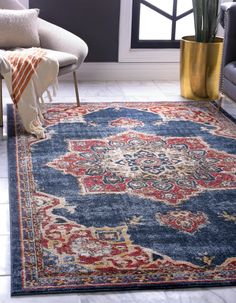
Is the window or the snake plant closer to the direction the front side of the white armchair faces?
the snake plant

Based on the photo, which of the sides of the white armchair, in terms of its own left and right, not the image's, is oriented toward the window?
left

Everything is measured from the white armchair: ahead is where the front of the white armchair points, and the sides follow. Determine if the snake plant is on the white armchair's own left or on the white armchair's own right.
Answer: on the white armchair's own left

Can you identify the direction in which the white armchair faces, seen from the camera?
facing the viewer and to the right of the viewer

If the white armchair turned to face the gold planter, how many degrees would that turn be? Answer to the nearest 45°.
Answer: approximately 45° to its left

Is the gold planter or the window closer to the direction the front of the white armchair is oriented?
the gold planter
